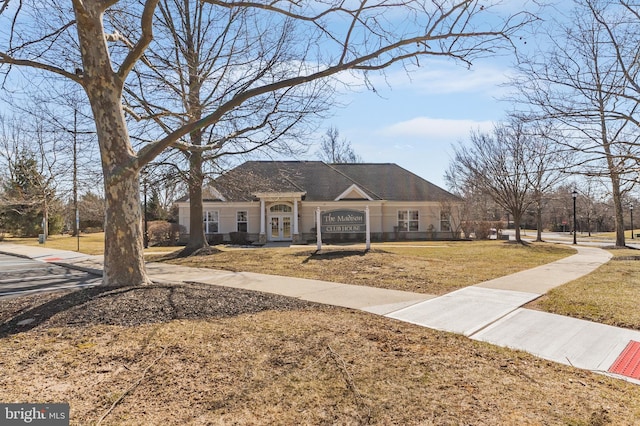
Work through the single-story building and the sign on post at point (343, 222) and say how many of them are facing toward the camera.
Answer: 2

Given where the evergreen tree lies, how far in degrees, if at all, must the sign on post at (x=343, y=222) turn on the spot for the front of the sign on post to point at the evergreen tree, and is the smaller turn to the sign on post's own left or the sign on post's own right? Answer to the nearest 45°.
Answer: approximately 135° to the sign on post's own right

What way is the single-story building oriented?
toward the camera

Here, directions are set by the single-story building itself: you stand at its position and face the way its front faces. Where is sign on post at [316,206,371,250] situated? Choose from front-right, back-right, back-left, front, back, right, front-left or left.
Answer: front

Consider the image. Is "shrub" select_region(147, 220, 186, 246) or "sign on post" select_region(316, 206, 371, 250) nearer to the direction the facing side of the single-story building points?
the sign on post

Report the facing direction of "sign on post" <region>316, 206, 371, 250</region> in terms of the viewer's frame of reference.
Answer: facing the viewer

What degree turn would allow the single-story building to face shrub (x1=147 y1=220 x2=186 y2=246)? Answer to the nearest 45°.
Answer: approximately 90° to its right

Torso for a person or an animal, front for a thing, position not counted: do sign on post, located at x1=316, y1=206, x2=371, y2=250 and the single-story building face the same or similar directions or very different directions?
same or similar directions

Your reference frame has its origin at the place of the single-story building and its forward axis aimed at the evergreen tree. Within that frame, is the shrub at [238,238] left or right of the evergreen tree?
left

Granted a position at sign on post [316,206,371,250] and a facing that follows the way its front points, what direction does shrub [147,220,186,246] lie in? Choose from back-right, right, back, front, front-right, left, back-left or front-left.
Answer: back-right
